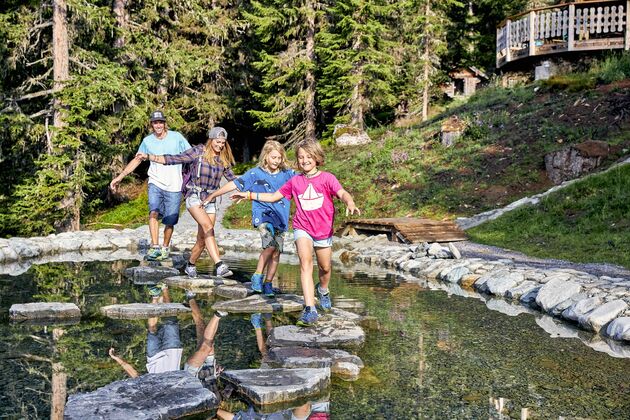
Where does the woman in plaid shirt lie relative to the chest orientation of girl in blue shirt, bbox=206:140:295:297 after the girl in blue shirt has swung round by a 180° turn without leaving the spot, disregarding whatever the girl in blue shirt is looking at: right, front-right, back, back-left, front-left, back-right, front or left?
front-left

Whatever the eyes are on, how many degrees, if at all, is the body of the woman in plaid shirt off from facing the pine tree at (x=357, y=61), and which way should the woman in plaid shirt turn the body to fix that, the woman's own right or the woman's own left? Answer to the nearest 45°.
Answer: approximately 135° to the woman's own left

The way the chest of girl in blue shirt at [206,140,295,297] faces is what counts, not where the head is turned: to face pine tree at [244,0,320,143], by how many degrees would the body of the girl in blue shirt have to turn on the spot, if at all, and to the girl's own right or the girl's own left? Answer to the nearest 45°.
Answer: approximately 180°

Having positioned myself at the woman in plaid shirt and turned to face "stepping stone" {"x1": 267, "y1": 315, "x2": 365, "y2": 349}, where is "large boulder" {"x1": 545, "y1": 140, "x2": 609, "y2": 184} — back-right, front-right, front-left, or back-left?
back-left

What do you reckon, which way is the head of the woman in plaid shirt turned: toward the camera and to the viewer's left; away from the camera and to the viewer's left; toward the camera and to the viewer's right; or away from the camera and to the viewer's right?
toward the camera and to the viewer's right

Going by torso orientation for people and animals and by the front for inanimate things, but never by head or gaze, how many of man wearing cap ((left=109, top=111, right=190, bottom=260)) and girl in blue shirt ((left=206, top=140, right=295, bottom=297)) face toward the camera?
2

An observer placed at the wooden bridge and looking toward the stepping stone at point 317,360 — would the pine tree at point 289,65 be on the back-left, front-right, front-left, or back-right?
back-right

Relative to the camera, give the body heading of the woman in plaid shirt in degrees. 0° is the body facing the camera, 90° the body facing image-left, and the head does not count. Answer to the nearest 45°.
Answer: approximately 315°

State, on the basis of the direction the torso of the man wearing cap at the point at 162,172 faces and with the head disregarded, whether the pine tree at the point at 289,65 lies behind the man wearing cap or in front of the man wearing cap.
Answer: behind

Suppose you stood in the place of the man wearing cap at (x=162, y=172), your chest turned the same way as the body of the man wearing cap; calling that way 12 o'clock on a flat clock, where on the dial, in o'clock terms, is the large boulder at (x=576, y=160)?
The large boulder is roughly at 8 o'clock from the man wearing cap.

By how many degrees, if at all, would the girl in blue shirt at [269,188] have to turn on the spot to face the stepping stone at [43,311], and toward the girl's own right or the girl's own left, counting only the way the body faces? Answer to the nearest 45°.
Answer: approximately 90° to the girl's own right

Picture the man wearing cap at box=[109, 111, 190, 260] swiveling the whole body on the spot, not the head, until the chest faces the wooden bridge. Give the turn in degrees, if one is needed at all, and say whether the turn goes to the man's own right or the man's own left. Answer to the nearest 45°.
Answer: approximately 135° to the man's own left

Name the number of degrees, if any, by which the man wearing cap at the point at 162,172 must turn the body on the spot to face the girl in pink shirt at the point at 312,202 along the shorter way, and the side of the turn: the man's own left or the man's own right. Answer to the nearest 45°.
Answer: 0° — they already face them
